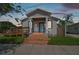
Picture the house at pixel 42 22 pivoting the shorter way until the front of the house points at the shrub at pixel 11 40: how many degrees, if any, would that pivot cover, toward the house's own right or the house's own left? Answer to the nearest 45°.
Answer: approximately 90° to the house's own right

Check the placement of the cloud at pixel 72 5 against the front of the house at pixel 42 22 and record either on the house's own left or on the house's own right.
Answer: on the house's own left

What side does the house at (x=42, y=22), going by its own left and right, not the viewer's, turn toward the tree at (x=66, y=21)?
left

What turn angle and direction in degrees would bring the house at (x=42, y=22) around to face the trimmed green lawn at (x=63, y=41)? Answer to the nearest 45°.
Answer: approximately 90° to its left

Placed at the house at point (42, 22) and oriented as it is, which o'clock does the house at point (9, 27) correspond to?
the house at point (9, 27) is roughly at 3 o'clock from the house at point (42, 22).

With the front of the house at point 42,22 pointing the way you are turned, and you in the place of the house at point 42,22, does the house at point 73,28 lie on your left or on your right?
on your left

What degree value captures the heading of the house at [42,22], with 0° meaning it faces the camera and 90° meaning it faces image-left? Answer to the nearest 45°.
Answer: approximately 0°
